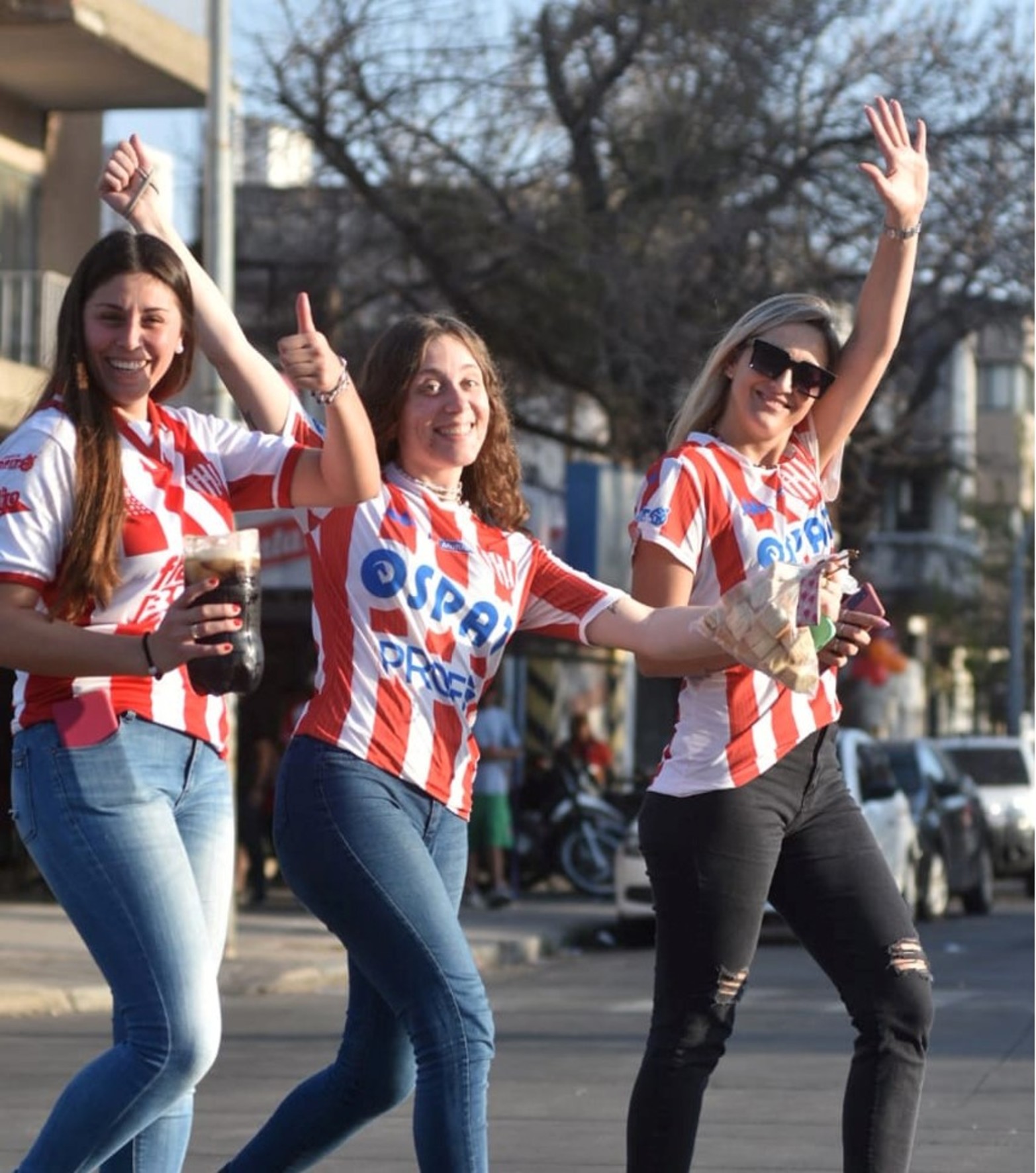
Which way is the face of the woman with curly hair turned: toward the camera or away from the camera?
toward the camera

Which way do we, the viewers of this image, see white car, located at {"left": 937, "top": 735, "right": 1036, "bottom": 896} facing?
facing the viewer

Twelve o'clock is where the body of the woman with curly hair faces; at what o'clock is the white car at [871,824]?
The white car is roughly at 8 o'clock from the woman with curly hair.

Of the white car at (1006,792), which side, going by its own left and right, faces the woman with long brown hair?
front

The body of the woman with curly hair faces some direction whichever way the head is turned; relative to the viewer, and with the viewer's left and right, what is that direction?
facing the viewer and to the right of the viewer

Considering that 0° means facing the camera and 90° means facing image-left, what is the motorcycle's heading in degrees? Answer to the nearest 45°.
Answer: approximately 315°

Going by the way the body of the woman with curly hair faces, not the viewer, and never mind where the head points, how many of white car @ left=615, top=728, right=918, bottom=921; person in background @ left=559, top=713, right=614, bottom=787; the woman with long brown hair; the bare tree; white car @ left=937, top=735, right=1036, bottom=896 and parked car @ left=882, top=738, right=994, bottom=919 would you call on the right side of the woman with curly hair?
1

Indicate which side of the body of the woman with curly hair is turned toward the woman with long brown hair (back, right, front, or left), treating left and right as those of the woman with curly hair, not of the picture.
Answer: right

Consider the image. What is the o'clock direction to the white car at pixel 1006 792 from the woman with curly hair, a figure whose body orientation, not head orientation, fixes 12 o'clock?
The white car is roughly at 8 o'clock from the woman with curly hair.

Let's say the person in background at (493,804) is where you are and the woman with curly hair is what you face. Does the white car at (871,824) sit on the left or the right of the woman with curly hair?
left

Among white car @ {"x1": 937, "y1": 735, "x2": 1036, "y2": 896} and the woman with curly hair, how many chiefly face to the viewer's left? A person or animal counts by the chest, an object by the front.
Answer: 0

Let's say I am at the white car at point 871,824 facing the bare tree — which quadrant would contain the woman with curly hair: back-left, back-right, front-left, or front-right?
back-left

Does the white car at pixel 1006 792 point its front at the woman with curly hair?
yes

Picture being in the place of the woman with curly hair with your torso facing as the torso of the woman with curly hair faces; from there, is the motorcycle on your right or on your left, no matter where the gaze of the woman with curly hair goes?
on your left

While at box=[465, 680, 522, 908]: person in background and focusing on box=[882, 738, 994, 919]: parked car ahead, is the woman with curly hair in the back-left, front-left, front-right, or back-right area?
back-right

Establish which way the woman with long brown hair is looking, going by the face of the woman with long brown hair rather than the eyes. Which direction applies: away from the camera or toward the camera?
toward the camera
